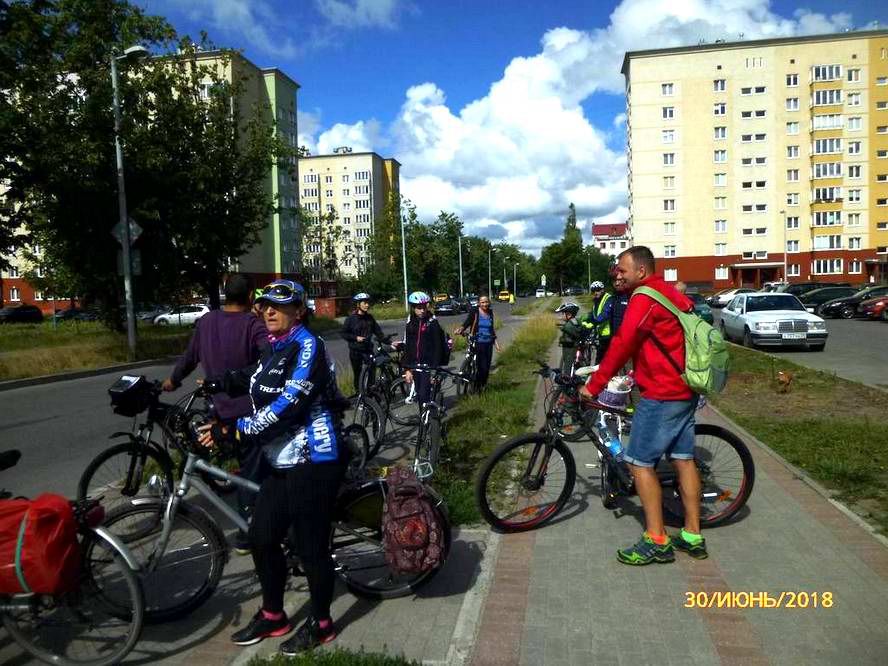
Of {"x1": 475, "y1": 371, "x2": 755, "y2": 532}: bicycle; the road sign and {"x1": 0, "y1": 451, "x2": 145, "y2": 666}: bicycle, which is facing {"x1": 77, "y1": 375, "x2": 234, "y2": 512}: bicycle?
{"x1": 475, "y1": 371, "x2": 755, "y2": 532}: bicycle

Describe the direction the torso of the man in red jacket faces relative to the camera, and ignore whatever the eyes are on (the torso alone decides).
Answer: to the viewer's left

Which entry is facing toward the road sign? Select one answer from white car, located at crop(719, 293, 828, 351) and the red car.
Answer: the red car

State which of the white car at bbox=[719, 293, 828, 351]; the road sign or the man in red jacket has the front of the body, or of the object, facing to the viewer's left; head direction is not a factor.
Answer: the man in red jacket

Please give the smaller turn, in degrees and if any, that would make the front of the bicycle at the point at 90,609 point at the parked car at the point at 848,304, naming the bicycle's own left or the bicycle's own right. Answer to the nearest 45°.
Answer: approximately 135° to the bicycle's own right

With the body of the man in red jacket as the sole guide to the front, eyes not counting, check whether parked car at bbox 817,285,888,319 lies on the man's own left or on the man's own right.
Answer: on the man's own right

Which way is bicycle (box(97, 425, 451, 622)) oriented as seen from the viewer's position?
to the viewer's left

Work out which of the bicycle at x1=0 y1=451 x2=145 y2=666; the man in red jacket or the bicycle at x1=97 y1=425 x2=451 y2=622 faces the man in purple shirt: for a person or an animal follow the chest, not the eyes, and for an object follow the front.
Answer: the man in red jacket

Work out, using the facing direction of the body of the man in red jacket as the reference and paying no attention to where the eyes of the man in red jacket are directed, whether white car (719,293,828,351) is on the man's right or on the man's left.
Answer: on the man's right

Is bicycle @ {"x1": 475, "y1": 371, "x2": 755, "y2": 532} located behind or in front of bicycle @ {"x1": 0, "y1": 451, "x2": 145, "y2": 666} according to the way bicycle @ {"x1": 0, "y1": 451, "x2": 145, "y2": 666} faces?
behind

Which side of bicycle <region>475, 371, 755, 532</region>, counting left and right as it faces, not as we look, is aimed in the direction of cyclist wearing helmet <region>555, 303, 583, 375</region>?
right

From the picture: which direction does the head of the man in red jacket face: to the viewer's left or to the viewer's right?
to the viewer's left
